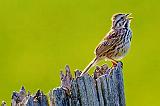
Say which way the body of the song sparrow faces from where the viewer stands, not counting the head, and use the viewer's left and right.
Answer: facing to the right of the viewer
